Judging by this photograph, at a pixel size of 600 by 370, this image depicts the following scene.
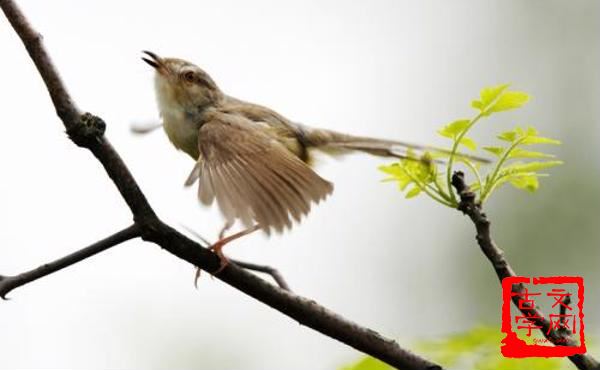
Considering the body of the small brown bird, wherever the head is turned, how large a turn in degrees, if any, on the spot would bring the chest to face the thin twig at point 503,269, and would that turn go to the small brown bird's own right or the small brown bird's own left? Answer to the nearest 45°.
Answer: approximately 135° to the small brown bird's own left

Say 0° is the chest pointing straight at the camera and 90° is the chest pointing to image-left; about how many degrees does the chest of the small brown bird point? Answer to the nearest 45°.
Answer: approximately 90°
